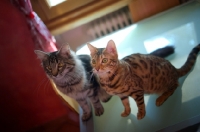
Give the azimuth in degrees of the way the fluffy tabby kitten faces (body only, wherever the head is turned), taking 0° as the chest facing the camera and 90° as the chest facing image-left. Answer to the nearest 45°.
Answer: approximately 45°

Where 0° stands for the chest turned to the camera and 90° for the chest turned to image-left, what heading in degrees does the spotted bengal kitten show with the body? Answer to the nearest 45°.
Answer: approximately 45°
